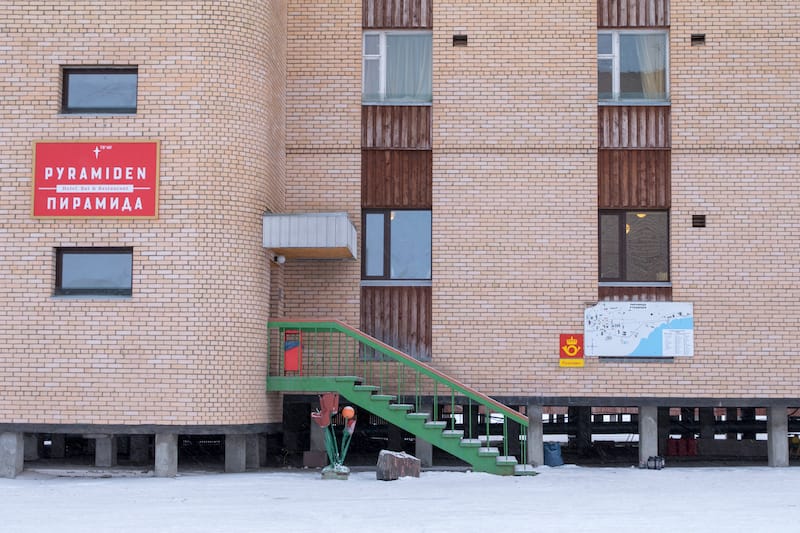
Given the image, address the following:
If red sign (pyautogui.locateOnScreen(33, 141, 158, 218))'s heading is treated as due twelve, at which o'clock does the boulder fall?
The boulder is roughly at 10 o'clock from the red sign.

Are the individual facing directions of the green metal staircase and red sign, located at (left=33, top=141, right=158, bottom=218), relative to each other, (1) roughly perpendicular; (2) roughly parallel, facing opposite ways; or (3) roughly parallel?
roughly perpendicular

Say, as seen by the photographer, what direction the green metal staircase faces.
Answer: facing to the right of the viewer

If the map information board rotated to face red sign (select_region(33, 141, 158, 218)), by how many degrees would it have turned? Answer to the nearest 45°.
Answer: approximately 45° to its right

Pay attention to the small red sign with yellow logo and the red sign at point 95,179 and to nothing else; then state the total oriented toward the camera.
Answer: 2

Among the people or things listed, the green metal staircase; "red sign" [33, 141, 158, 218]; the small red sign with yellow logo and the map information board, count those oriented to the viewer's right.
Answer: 1

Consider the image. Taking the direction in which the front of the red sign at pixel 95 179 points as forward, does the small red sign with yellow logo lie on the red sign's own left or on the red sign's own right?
on the red sign's own left

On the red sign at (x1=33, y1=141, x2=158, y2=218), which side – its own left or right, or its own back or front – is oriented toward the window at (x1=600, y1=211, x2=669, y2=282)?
left

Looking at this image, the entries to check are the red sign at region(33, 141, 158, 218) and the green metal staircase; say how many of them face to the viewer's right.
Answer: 1

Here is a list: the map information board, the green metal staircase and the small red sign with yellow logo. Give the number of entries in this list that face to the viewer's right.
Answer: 1

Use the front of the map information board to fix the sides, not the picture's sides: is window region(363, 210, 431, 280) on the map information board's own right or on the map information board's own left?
on the map information board's own right

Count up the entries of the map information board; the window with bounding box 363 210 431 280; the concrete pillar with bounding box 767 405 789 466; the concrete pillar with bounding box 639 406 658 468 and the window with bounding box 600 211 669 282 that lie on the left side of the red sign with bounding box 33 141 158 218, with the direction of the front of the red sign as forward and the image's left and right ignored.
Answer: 5

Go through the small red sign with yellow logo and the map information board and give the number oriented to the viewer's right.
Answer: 0
